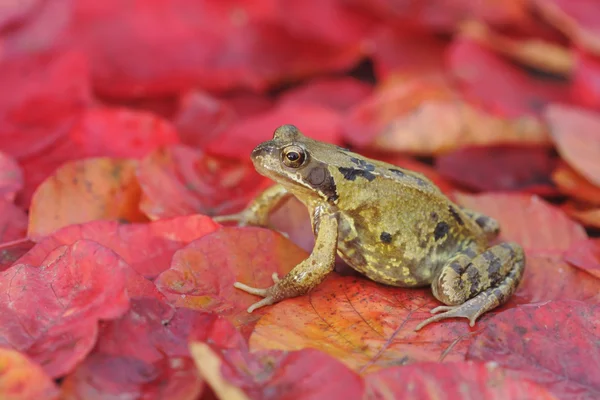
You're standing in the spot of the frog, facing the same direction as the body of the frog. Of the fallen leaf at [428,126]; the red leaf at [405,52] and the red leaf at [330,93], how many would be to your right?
3

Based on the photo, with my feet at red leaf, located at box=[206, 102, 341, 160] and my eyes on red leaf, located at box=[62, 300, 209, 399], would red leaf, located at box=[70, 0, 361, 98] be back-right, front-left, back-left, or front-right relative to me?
back-right

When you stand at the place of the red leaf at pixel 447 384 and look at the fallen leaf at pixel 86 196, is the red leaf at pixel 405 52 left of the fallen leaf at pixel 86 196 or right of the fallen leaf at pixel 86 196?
right

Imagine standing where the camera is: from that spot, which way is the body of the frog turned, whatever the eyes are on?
to the viewer's left

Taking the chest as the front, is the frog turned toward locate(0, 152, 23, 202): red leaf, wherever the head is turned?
yes

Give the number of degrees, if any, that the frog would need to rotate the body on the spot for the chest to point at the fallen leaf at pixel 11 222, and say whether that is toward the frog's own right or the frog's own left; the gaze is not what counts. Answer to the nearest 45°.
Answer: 0° — it already faces it

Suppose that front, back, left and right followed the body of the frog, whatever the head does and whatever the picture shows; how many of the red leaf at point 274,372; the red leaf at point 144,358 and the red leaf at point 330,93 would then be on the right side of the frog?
1

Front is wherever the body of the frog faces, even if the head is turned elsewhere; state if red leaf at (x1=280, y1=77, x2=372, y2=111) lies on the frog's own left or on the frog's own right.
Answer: on the frog's own right

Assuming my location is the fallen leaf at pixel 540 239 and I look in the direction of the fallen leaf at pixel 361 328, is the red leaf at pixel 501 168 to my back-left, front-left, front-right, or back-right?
back-right
